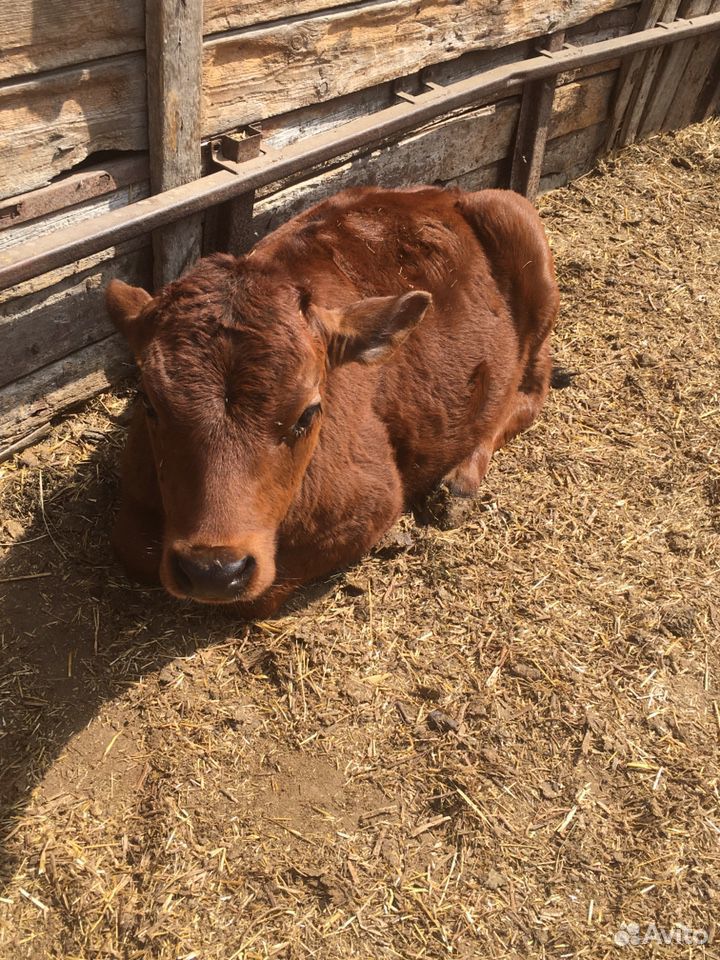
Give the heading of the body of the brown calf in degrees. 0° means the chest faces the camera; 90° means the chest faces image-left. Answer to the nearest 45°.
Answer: approximately 45°
